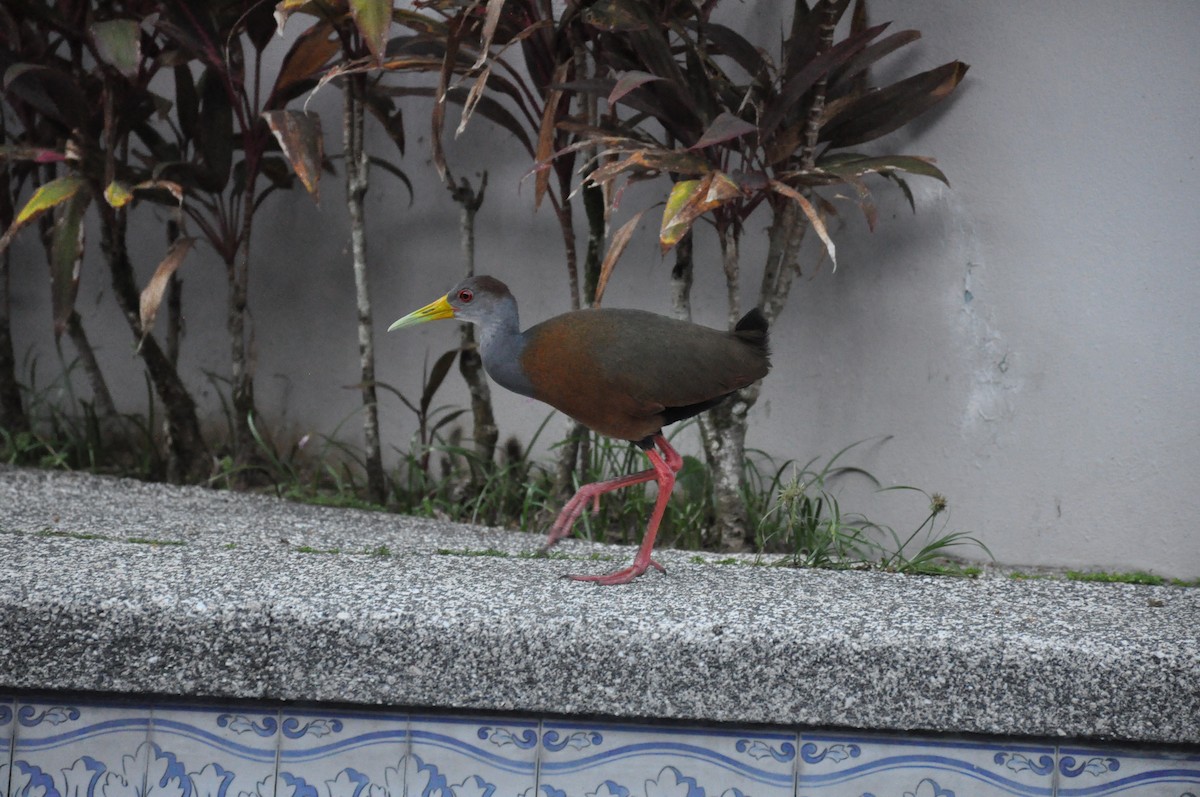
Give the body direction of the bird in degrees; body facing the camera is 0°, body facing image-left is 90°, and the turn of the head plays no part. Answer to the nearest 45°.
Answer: approximately 90°

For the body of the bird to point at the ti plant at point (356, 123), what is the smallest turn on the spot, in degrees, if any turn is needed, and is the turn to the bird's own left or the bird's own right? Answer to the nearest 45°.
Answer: approximately 45° to the bird's own right

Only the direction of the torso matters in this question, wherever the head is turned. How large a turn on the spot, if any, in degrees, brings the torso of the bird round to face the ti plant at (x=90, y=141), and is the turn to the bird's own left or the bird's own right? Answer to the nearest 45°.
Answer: approximately 45° to the bird's own right
